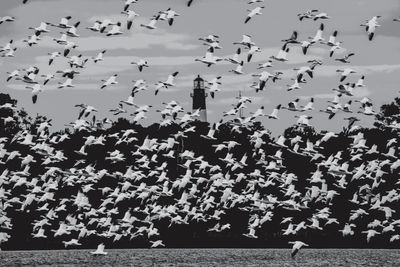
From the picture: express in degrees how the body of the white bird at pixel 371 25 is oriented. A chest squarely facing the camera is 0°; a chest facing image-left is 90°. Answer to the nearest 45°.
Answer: approximately 90°

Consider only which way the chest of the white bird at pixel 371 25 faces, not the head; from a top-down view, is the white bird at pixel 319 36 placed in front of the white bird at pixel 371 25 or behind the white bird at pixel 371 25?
in front

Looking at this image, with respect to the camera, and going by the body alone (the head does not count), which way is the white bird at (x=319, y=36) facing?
to the viewer's left

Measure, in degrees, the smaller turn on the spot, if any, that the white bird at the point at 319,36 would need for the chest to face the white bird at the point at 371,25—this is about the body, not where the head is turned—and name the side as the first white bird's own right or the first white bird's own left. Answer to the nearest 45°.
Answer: approximately 135° to the first white bird's own left

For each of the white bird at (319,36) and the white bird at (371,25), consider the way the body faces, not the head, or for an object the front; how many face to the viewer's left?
2
